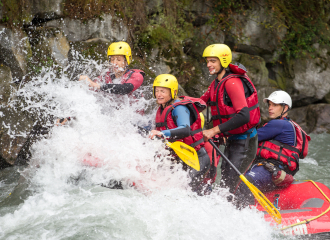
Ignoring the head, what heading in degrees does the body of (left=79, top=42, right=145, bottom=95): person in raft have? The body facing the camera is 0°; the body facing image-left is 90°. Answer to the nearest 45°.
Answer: approximately 45°

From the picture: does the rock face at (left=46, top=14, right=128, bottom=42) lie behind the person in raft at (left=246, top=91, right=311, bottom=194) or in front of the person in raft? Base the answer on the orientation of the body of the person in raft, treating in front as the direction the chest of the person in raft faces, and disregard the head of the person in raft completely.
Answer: in front

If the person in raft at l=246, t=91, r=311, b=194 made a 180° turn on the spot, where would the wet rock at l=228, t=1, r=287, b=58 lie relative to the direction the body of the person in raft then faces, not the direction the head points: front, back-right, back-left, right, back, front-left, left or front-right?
left

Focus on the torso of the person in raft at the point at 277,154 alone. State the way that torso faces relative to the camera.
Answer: to the viewer's left

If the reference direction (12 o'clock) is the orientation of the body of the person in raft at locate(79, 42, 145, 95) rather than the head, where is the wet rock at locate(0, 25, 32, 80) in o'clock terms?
The wet rock is roughly at 3 o'clock from the person in raft.
